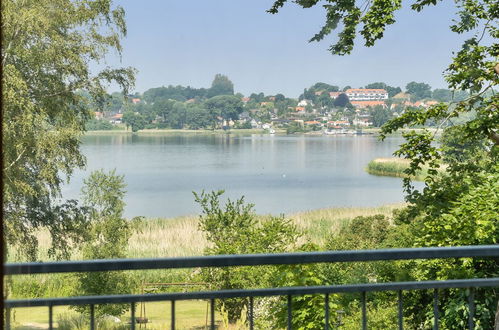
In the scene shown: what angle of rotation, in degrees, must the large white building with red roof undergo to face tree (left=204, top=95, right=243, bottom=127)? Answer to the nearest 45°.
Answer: approximately 45° to its right

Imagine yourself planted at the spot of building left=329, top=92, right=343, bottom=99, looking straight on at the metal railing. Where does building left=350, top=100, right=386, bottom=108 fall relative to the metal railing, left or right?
left

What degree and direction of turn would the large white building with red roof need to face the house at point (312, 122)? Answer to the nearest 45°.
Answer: approximately 45° to its right

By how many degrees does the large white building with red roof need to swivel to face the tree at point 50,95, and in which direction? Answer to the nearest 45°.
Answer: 0° — it already faces it

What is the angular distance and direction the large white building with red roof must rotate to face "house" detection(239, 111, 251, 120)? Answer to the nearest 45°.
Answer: approximately 90° to its right

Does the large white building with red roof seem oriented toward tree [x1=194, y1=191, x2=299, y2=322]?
yes

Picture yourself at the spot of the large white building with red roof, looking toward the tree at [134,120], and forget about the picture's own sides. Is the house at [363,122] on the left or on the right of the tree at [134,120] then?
left

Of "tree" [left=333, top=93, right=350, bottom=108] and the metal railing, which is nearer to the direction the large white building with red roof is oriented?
the metal railing

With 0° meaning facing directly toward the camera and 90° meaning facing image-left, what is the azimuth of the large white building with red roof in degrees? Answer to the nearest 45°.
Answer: approximately 0°

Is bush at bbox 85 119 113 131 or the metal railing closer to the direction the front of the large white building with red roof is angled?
the metal railing

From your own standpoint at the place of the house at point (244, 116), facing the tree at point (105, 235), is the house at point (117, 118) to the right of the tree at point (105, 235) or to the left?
right

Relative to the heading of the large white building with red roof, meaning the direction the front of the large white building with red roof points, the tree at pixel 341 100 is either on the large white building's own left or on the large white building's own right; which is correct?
on the large white building's own right

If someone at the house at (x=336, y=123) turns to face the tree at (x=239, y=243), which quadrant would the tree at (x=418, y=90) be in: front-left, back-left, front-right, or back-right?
back-left
